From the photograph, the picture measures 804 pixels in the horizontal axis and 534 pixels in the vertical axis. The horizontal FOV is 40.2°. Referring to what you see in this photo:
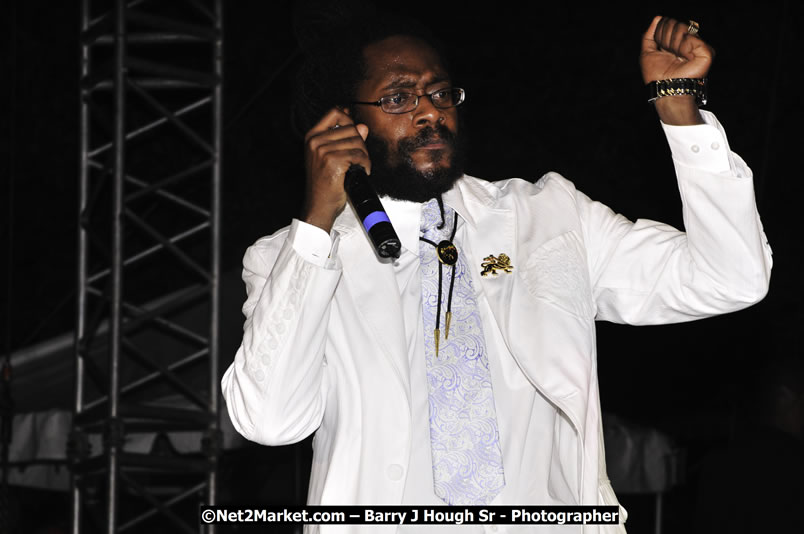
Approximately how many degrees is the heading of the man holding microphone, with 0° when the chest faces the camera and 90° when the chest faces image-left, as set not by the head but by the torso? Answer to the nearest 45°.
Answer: approximately 0°

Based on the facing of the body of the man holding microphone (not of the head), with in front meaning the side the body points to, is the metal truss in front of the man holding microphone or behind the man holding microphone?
behind
